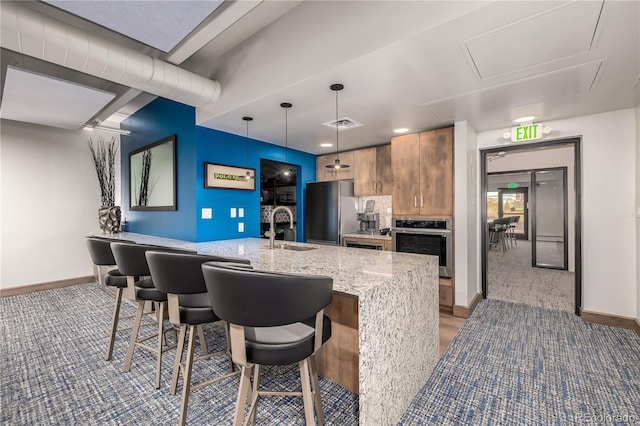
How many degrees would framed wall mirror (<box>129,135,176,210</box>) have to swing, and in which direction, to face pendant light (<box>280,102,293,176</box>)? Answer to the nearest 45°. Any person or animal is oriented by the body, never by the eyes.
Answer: approximately 90° to its left

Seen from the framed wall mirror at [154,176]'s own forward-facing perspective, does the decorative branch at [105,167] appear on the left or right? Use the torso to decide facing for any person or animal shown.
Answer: on its right

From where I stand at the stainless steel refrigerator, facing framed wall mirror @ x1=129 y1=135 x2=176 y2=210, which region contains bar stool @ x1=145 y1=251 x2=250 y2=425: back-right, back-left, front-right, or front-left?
front-left

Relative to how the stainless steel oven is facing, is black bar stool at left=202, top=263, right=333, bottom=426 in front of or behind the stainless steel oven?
in front

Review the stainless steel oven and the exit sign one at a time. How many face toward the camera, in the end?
2

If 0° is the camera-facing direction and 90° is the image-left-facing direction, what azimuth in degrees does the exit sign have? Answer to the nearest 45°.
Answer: approximately 0°

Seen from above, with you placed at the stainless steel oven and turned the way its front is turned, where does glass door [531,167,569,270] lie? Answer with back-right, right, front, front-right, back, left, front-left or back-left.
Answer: back-left

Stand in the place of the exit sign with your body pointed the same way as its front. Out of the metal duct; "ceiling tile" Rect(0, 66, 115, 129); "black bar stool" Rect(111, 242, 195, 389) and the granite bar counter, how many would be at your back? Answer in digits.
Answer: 0

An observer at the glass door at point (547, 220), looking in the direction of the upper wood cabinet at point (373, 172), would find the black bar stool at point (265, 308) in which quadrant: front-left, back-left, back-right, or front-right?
front-left

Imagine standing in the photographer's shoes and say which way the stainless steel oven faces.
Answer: facing the viewer

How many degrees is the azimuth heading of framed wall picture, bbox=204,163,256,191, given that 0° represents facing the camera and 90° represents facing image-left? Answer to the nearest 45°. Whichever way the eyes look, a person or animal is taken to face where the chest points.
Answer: approximately 315°

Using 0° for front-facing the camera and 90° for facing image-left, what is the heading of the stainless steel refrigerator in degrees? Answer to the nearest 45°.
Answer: approximately 45°

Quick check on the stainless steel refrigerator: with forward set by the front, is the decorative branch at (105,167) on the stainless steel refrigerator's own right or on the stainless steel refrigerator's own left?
on the stainless steel refrigerator's own right

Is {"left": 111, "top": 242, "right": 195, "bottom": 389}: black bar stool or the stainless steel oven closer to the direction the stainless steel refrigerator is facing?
the black bar stool
